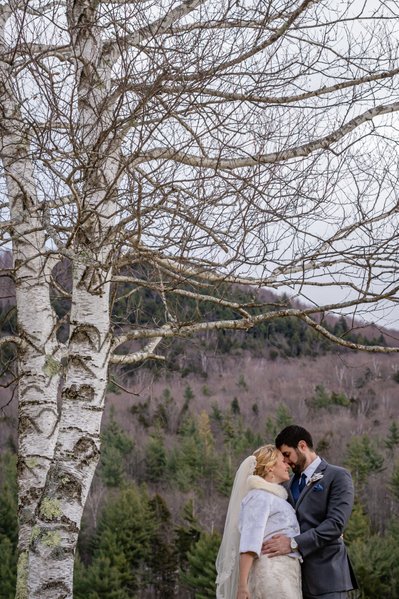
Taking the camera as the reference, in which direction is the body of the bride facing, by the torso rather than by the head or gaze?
to the viewer's right

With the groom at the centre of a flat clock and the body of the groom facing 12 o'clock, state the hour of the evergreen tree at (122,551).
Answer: The evergreen tree is roughly at 4 o'clock from the groom.

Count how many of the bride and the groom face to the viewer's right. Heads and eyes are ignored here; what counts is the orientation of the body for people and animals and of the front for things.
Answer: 1

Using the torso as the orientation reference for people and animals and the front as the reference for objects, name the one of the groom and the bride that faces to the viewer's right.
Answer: the bride

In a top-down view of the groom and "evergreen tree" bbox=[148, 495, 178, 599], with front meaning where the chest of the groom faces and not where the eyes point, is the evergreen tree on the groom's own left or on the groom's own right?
on the groom's own right

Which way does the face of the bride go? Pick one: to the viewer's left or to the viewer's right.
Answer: to the viewer's right

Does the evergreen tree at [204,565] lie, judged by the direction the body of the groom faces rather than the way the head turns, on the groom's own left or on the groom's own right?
on the groom's own right

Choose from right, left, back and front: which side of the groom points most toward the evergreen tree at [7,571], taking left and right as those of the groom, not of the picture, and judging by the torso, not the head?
right
